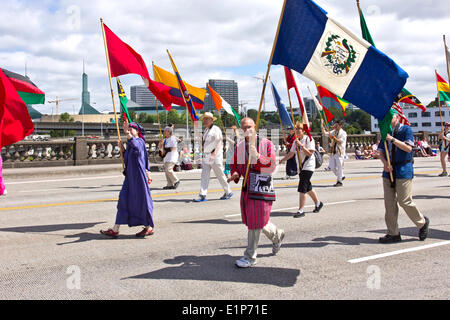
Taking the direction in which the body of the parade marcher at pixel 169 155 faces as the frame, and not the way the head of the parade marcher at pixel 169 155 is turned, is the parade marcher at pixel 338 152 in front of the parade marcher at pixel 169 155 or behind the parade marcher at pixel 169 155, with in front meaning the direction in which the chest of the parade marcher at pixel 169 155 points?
behind

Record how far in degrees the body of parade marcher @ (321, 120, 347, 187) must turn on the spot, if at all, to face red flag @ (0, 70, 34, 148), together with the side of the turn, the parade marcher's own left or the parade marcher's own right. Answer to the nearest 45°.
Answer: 0° — they already face it

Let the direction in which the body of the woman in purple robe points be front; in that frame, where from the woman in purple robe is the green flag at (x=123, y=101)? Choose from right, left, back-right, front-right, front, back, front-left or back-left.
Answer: right

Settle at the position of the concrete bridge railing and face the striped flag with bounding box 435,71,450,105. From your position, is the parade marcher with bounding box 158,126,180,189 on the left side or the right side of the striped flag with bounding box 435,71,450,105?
right

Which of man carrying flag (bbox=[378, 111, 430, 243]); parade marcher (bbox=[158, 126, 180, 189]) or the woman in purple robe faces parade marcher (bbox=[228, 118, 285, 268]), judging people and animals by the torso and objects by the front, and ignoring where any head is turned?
the man carrying flag

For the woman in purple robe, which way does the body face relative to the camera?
to the viewer's left
